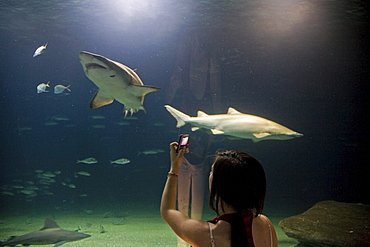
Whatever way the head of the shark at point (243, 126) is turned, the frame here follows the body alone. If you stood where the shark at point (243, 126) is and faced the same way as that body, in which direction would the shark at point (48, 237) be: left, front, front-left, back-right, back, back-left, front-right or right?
back-right

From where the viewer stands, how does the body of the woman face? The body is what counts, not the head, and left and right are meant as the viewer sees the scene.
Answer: facing away from the viewer

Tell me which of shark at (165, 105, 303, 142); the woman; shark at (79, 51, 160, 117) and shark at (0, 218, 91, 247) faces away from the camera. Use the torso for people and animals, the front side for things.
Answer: the woman

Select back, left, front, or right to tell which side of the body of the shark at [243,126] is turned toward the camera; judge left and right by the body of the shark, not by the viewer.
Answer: right

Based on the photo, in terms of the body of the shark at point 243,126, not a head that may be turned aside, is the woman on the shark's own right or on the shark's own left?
on the shark's own right

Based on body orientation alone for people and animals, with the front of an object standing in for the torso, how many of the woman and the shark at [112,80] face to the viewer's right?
0

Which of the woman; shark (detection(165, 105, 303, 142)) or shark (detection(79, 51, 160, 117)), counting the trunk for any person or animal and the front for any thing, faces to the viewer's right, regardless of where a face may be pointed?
shark (detection(165, 105, 303, 142))

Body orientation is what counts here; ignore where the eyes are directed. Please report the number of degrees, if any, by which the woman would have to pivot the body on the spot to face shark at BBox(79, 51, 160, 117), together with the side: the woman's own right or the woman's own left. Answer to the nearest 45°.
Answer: approximately 45° to the woman's own left

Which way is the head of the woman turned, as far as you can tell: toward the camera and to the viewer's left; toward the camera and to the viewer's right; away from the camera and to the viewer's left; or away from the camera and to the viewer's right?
away from the camera and to the viewer's left

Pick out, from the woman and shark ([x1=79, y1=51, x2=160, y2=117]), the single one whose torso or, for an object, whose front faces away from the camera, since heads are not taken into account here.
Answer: the woman

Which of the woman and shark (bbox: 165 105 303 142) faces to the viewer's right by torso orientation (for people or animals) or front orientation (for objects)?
the shark

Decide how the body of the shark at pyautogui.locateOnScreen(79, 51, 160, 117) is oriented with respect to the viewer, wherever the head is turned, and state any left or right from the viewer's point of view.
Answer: facing the viewer and to the left of the viewer

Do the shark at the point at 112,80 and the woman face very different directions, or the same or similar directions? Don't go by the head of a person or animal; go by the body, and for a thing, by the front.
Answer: very different directions

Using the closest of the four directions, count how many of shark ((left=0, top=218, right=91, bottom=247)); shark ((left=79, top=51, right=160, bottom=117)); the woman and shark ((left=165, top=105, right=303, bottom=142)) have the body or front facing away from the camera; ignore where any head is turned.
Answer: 1

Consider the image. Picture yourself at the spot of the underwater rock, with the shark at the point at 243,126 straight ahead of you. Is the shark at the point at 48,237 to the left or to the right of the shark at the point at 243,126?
left
